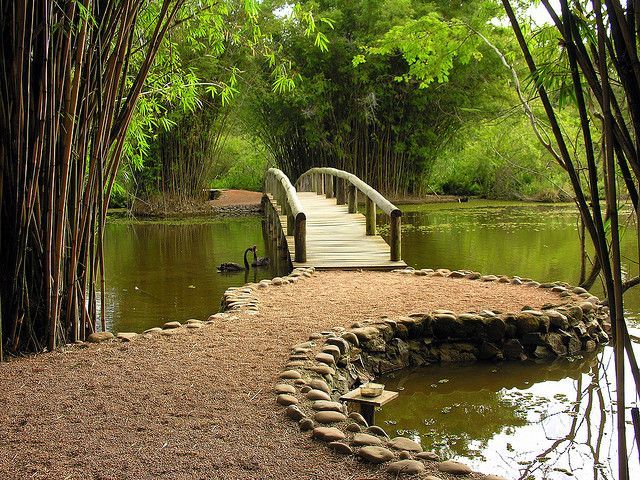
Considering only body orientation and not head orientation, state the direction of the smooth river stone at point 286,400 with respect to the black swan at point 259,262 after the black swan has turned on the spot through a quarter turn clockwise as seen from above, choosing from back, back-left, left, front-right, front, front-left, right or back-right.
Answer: back

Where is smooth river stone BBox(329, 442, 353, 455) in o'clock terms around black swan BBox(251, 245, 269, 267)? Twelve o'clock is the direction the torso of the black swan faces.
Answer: The smooth river stone is roughly at 9 o'clock from the black swan.

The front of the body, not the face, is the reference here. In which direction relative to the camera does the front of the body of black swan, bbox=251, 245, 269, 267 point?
to the viewer's left

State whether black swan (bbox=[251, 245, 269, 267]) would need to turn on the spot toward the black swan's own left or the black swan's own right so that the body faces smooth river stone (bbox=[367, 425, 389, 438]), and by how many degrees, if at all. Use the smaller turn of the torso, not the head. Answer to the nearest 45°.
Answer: approximately 90° to the black swan's own left

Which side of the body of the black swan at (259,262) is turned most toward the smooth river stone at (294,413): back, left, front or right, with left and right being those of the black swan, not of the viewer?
left

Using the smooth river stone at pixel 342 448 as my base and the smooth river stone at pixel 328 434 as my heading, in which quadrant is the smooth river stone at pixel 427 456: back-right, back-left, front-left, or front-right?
back-right

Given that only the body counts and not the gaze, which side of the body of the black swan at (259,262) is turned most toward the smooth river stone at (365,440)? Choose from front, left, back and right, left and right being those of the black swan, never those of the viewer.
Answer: left

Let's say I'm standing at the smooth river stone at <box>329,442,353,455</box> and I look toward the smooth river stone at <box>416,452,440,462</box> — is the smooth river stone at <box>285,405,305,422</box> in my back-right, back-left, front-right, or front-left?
back-left

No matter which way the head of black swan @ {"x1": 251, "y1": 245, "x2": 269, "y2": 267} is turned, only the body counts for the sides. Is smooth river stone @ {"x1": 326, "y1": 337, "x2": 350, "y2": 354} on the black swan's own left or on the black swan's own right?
on the black swan's own left

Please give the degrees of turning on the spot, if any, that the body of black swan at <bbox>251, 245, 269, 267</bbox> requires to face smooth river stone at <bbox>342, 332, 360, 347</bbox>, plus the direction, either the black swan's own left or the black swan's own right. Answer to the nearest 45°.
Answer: approximately 90° to the black swan's own left
